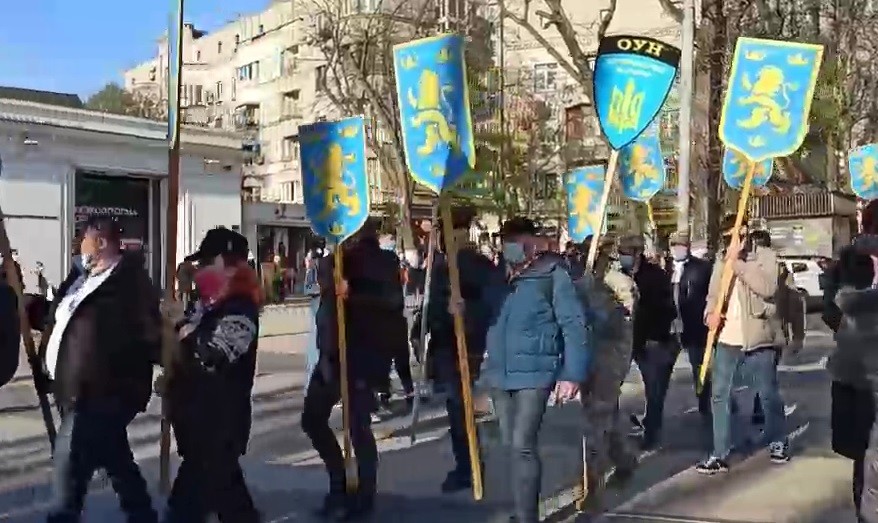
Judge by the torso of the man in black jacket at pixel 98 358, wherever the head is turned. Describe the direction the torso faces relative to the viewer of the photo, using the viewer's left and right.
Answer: facing to the left of the viewer

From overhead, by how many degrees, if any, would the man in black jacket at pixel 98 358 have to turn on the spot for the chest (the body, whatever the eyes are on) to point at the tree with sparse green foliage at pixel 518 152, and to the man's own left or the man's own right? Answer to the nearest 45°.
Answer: approximately 135° to the man's own right

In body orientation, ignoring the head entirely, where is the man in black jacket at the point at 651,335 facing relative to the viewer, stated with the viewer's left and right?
facing to the left of the viewer

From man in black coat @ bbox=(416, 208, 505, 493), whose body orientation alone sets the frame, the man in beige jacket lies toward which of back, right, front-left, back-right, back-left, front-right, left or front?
back-left

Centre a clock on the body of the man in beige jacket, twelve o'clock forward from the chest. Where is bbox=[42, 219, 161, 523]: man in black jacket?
The man in black jacket is roughly at 12 o'clock from the man in beige jacket.

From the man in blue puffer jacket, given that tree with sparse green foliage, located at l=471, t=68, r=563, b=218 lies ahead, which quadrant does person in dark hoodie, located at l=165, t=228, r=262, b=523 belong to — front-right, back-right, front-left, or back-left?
back-left

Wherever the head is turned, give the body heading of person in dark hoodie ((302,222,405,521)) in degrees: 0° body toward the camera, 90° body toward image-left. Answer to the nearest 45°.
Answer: approximately 90°

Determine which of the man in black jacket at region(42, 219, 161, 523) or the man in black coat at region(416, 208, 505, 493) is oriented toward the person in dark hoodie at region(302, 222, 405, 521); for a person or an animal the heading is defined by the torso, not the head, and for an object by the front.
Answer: the man in black coat
